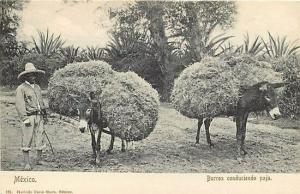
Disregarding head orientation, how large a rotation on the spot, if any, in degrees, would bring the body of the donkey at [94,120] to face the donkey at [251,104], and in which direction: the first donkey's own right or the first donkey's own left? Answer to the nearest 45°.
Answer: approximately 135° to the first donkey's own left

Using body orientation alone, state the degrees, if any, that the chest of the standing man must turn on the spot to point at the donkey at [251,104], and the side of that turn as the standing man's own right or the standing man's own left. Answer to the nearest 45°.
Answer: approximately 45° to the standing man's own left

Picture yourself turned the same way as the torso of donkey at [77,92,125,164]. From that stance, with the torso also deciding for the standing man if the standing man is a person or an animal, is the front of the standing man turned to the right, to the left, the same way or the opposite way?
to the left

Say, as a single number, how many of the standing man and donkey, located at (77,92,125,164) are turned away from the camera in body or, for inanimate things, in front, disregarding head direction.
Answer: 0

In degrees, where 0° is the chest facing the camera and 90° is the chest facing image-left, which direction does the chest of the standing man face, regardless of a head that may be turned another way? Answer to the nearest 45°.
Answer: approximately 315°

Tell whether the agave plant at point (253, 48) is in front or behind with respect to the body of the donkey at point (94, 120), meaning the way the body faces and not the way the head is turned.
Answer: behind

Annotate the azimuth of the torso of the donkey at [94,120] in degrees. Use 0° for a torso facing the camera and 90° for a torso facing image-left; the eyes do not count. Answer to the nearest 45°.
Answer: approximately 45°
